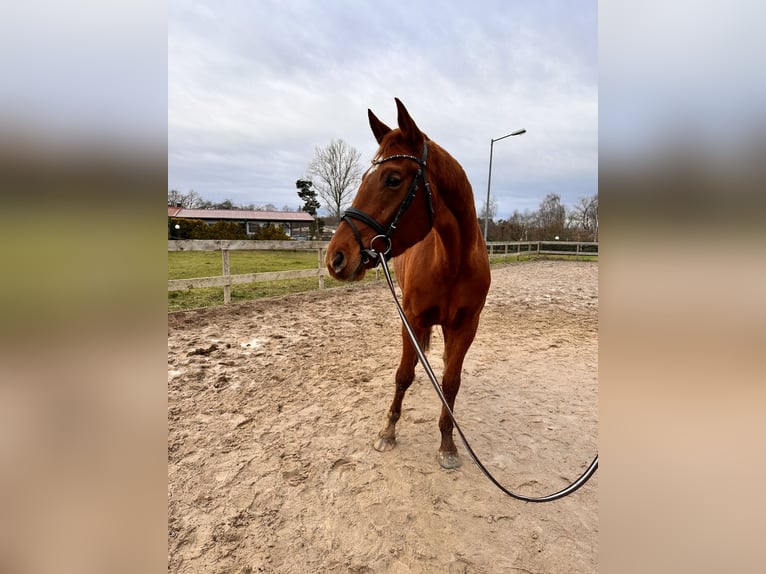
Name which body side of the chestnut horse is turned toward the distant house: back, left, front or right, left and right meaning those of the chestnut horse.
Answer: back

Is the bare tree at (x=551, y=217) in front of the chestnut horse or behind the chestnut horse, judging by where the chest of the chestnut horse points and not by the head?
behind

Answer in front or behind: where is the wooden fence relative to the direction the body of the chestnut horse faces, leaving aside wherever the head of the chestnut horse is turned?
behind

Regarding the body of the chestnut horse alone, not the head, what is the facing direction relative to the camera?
toward the camera
